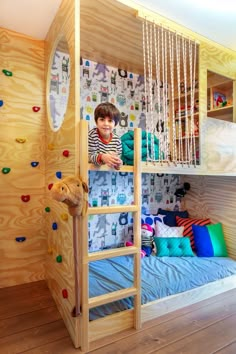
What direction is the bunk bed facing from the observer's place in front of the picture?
facing the viewer and to the right of the viewer

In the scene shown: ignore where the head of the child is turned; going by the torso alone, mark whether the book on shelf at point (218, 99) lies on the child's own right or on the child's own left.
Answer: on the child's own left

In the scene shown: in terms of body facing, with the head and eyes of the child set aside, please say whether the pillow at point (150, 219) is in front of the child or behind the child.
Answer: behind

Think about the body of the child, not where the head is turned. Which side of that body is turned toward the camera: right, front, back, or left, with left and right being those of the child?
front

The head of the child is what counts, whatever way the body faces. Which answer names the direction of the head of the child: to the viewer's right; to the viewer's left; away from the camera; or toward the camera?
toward the camera
